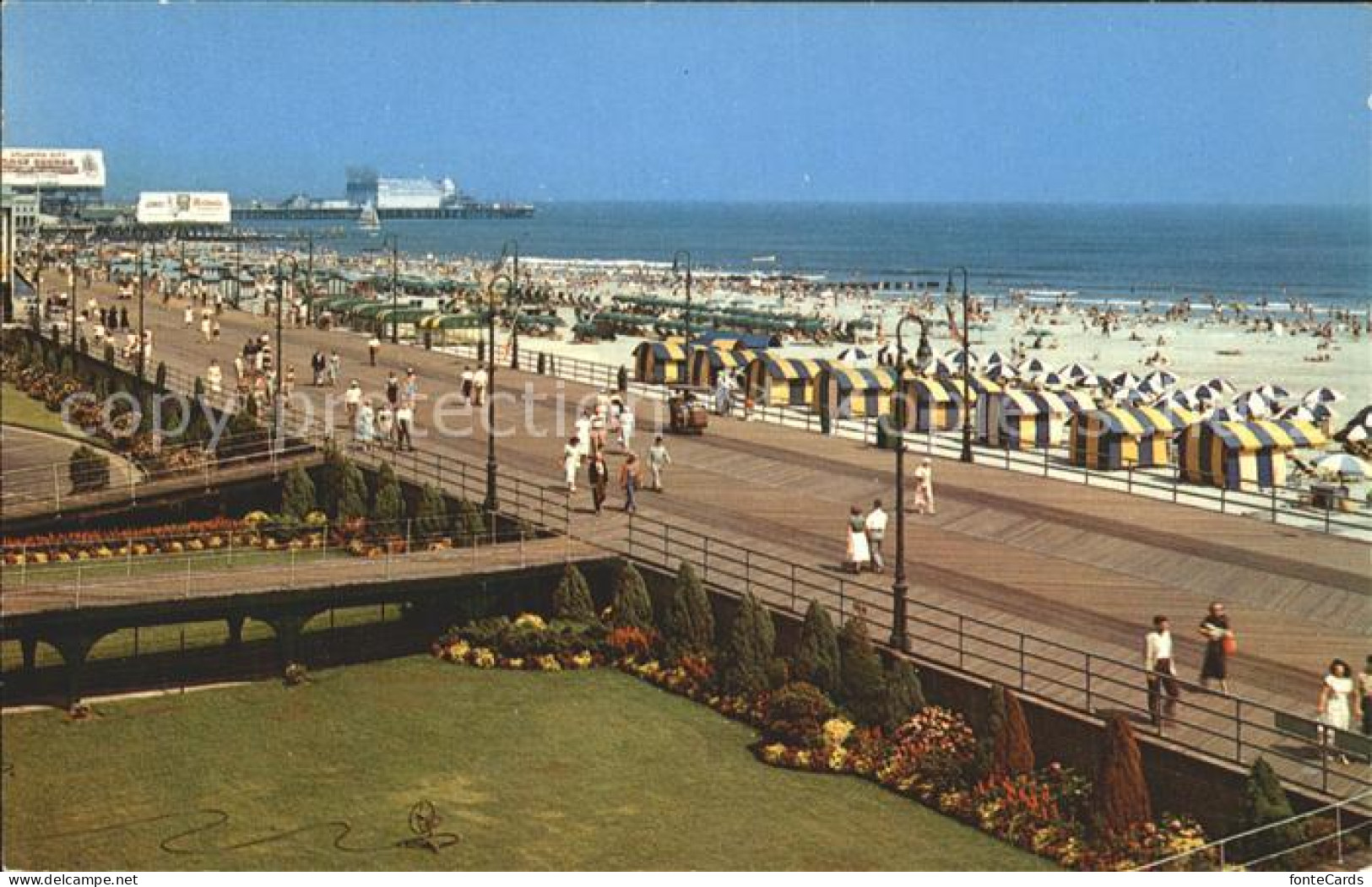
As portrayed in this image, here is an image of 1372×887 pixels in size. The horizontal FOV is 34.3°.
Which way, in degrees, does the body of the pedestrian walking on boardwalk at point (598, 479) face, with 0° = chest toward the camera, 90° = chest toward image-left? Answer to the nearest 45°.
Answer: approximately 315°

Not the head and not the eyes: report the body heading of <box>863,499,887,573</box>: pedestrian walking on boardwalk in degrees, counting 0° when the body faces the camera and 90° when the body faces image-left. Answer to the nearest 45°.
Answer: approximately 135°

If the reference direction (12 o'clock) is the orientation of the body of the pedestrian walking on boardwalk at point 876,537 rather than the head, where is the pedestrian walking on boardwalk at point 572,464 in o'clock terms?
the pedestrian walking on boardwalk at point 572,464 is roughly at 12 o'clock from the pedestrian walking on boardwalk at point 876,537.

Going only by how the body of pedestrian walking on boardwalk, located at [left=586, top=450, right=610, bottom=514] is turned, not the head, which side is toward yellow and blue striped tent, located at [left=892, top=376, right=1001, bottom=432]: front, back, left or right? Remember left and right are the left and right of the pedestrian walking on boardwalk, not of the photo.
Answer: left

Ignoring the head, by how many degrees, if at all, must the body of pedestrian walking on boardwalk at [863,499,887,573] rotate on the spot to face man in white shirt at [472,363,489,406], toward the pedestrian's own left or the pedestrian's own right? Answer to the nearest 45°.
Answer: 0° — they already face them

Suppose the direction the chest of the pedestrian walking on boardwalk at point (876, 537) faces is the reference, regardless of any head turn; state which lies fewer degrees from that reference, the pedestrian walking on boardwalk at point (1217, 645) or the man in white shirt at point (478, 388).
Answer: the man in white shirt

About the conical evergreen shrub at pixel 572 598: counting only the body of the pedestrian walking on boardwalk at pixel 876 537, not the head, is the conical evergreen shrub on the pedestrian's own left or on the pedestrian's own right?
on the pedestrian's own left

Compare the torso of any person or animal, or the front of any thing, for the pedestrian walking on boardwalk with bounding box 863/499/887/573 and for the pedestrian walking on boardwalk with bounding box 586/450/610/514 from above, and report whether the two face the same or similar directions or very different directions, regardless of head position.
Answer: very different directions

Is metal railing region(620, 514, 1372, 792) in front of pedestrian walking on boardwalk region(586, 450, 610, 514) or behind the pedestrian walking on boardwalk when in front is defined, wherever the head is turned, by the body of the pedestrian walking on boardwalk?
in front
